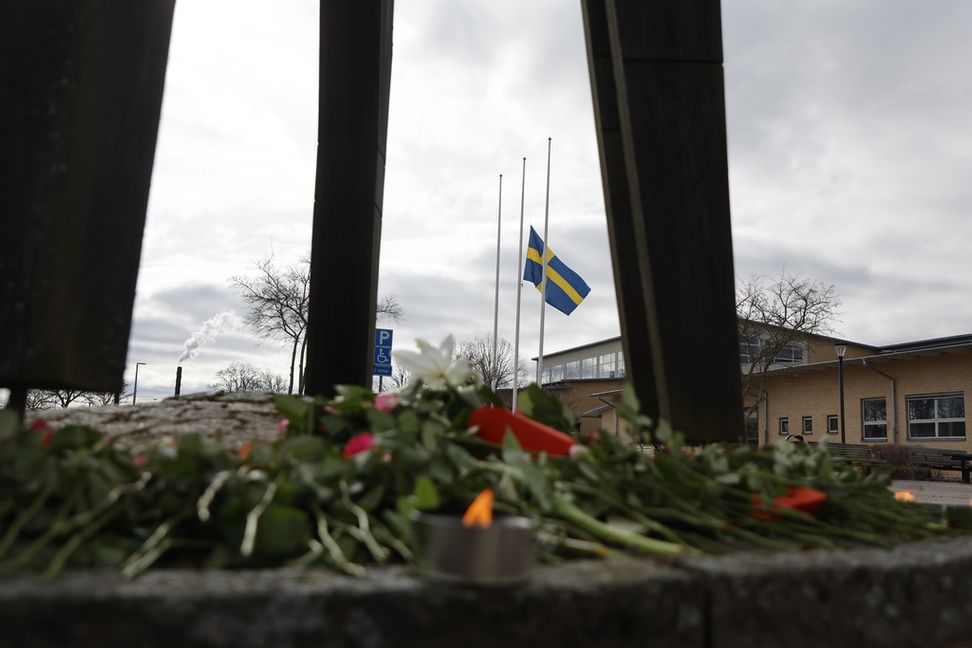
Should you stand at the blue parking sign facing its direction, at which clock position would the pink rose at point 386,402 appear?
The pink rose is roughly at 12 o'clock from the blue parking sign.

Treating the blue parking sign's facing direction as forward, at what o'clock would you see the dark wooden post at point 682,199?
The dark wooden post is roughly at 12 o'clock from the blue parking sign.

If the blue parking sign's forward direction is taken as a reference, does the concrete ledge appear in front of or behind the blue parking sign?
in front

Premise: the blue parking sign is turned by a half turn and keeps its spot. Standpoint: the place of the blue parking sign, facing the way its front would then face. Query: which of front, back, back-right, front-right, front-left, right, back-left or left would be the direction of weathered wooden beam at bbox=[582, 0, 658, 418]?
back

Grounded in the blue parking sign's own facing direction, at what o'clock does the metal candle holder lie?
The metal candle holder is roughly at 12 o'clock from the blue parking sign.

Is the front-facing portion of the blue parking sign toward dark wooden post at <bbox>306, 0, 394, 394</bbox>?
yes

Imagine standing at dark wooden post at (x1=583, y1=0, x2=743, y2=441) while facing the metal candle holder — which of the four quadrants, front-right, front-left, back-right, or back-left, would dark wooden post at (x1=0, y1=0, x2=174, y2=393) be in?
front-right

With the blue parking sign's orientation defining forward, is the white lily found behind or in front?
in front

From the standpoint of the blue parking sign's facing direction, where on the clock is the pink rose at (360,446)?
The pink rose is roughly at 12 o'clock from the blue parking sign.

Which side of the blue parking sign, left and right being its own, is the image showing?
front

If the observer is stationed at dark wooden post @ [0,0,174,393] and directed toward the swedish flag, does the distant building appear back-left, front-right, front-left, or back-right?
front-right

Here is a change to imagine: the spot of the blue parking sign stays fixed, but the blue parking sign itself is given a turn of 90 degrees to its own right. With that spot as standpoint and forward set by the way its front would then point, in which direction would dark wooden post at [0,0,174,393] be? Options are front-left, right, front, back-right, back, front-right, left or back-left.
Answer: left

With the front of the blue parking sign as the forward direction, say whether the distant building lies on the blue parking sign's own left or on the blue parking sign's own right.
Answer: on the blue parking sign's own left
